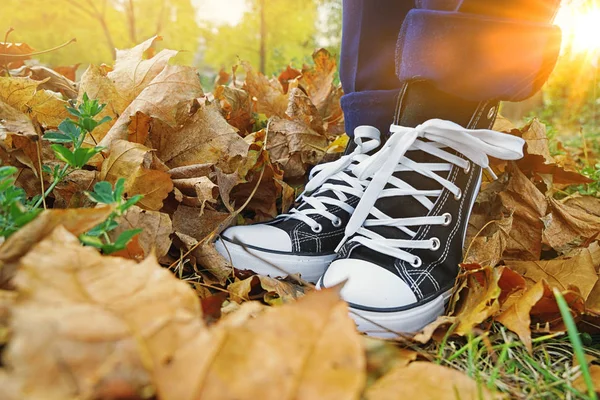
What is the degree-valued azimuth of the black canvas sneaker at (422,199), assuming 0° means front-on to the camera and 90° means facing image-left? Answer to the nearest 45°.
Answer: approximately 45°

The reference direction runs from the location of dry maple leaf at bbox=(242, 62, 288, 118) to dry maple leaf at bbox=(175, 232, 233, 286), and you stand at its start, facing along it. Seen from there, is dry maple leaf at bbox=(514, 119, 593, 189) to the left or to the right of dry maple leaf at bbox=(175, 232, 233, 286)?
left

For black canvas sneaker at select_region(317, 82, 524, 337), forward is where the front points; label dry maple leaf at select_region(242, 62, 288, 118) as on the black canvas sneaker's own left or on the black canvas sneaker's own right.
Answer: on the black canvas sneaker's own right

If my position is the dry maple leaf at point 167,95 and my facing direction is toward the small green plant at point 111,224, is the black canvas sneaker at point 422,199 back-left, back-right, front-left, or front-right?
front-left

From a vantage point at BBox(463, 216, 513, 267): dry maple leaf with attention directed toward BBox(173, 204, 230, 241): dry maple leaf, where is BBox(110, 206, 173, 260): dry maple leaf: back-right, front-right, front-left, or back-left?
front-left

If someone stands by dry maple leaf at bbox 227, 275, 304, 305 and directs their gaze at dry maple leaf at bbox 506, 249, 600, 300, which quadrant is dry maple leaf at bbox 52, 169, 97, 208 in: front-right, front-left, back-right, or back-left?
back-left

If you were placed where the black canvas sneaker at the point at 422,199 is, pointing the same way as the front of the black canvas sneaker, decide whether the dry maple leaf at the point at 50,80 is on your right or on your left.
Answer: on your right

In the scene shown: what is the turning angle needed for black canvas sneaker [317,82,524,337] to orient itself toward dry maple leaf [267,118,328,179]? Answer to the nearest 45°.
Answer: approximately 90° to its right
